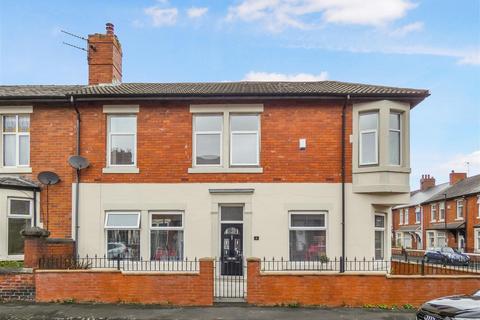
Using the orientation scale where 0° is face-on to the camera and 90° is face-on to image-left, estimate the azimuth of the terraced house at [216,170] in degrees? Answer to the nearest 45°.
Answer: approximately 0°
